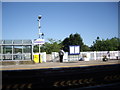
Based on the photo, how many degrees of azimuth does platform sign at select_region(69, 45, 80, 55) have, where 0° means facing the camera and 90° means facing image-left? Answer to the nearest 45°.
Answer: approximately 0°

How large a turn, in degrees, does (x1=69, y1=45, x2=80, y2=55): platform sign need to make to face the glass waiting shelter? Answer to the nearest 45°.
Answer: approximately 45° to its right
